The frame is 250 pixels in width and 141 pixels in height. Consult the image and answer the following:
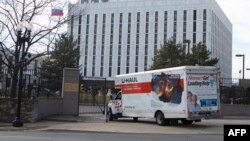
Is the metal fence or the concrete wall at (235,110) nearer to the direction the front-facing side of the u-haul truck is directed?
the metal fence

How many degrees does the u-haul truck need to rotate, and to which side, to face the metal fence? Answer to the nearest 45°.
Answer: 0° — it already faces it

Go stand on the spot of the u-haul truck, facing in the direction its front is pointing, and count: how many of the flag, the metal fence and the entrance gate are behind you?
0

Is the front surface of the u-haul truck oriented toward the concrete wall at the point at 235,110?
no

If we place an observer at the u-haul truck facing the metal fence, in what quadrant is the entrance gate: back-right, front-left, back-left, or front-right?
front-right

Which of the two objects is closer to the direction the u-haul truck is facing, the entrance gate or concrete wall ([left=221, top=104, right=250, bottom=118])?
the entrance gate

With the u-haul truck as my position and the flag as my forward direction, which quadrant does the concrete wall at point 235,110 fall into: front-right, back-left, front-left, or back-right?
front-right

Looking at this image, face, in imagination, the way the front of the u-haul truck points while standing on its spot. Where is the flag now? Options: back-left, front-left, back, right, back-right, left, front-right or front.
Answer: front

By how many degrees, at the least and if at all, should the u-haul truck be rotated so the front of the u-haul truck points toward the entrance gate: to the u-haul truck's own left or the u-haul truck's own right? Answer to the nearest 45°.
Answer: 0° — it already faces it

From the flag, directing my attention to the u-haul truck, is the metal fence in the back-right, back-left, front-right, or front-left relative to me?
front-right

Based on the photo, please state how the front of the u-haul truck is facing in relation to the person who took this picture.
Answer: facing away from the viewer and to the left of the viewer
